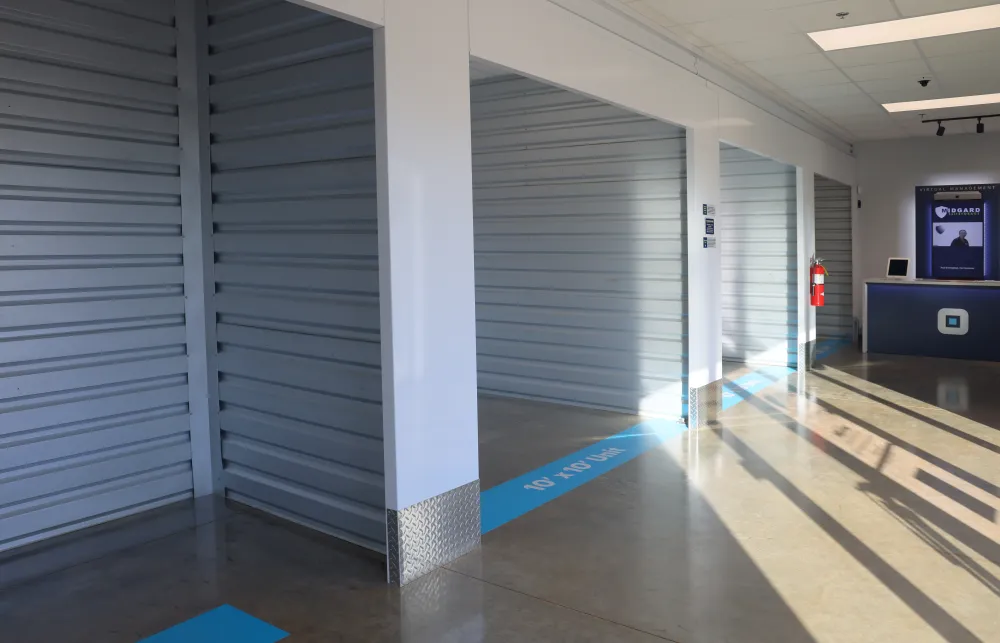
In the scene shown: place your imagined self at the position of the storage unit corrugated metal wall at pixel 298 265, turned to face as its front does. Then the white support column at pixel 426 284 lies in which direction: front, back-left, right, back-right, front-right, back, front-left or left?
left

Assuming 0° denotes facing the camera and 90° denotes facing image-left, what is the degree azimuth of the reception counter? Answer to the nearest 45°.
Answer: approximately 0°

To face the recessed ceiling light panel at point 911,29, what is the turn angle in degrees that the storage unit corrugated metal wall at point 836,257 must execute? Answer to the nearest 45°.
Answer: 0° — it already faces it

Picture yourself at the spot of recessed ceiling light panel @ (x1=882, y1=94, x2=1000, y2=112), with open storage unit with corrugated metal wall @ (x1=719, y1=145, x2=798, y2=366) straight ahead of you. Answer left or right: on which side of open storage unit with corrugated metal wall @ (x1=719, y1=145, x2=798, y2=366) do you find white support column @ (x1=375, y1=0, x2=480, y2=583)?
left
